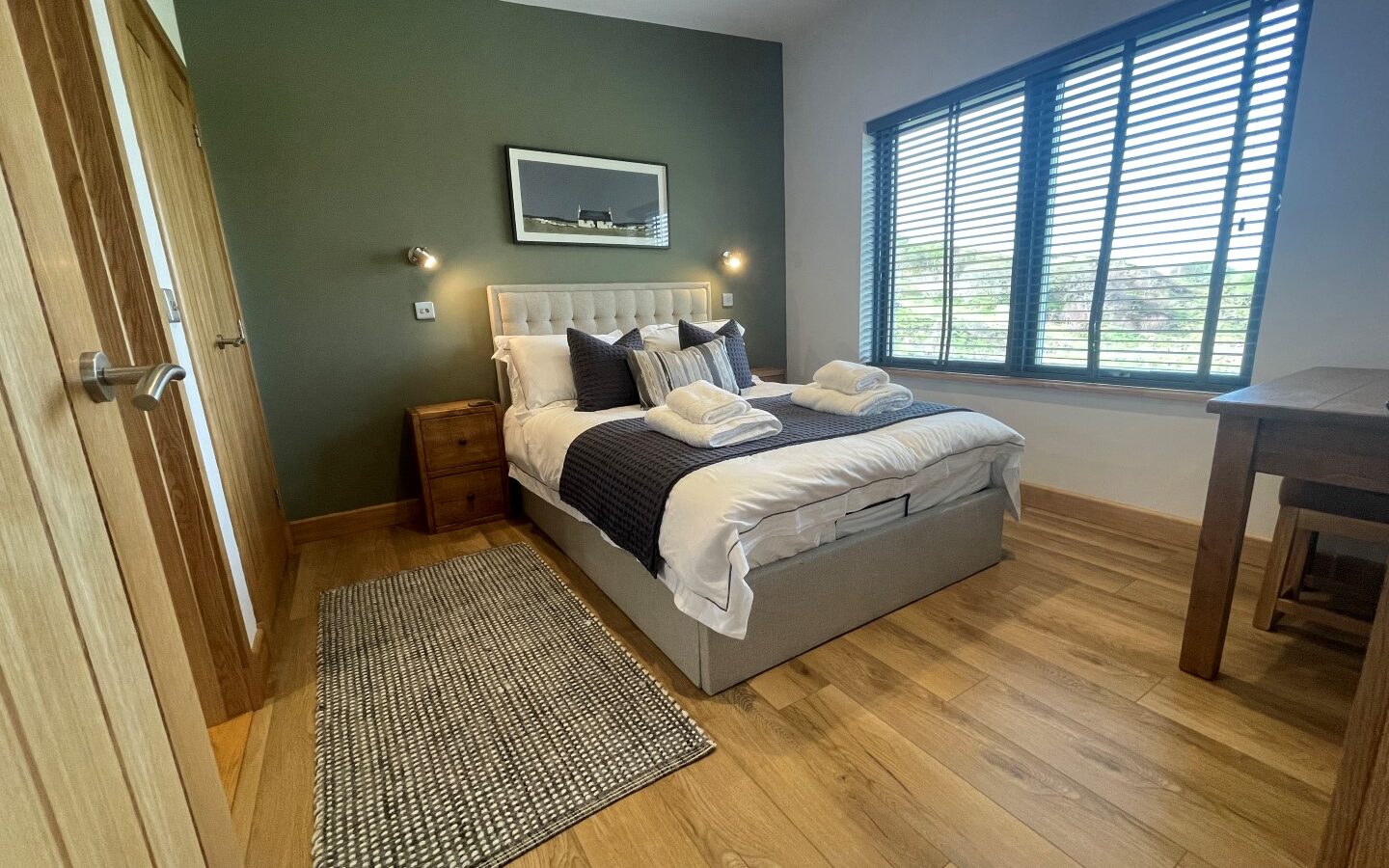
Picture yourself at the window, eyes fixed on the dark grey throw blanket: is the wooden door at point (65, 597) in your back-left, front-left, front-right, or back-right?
front-left

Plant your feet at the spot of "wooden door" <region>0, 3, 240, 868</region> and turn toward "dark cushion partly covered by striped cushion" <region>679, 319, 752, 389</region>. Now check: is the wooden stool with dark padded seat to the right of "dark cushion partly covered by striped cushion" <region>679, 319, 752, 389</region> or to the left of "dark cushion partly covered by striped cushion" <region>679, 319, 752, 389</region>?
right

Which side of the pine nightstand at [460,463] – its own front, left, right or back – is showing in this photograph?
front

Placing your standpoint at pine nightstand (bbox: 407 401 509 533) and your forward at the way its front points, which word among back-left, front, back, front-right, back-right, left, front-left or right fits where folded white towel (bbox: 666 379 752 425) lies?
front-left

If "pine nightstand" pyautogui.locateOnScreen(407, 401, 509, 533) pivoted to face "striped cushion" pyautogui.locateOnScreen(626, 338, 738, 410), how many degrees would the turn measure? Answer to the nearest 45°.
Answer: approximately 45° to its left

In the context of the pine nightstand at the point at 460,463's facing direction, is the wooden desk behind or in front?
in front

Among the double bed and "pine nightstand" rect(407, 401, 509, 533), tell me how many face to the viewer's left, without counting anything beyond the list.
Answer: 0

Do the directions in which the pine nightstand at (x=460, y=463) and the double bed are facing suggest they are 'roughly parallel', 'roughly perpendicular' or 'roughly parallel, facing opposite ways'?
roughly parallel

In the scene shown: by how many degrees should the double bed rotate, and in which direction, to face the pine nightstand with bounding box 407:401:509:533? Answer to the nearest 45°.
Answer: approximately 180°

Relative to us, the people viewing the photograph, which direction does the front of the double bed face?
facing the viewer and to the right of the viewer
